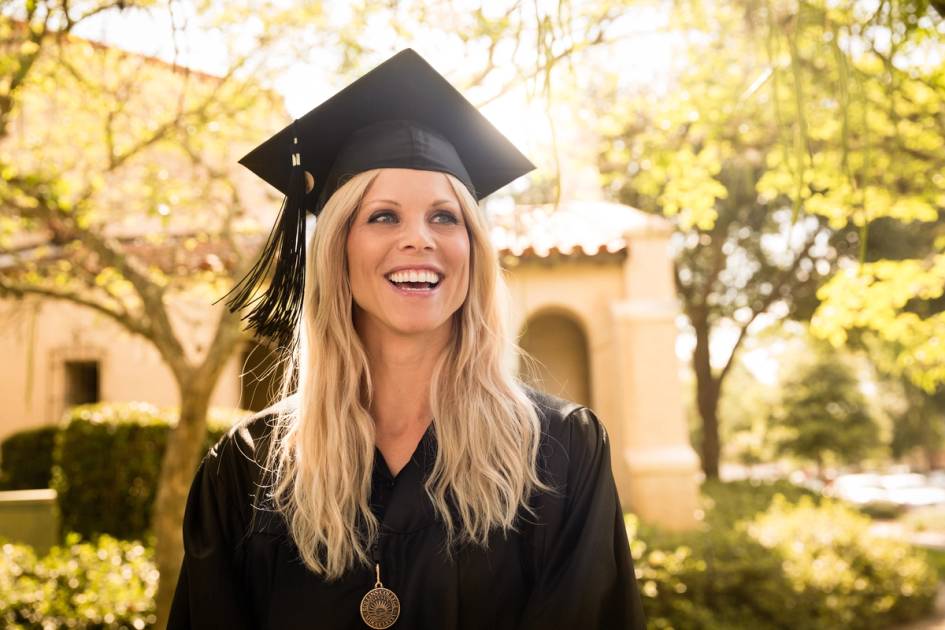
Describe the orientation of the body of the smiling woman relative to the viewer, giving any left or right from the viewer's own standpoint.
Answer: facing the viewer

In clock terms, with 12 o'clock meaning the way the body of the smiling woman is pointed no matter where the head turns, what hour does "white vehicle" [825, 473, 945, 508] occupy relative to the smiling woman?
The white vehicle is roughly at 7 o'clock from the smiling woman.

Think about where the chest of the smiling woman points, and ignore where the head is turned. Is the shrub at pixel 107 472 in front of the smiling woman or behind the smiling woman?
behind

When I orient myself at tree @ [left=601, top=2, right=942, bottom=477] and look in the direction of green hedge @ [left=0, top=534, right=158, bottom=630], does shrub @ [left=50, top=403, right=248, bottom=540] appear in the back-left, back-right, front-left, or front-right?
front-right

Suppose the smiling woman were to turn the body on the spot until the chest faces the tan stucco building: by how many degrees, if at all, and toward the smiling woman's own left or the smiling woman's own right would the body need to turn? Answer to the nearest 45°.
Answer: approximately 180°

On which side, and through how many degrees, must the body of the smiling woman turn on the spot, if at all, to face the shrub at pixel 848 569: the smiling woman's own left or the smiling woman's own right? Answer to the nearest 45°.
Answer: approximately 135° to the smiling woman's own left

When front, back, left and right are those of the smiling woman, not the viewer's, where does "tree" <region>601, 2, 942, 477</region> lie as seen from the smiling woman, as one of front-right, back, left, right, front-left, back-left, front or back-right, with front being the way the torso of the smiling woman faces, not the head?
back-left

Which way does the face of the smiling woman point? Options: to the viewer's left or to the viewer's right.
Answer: to the viewer's right

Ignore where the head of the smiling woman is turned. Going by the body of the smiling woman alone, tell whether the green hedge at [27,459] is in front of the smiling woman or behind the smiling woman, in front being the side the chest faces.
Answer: behind

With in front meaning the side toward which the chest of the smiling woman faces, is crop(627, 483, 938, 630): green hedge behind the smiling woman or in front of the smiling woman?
behind
